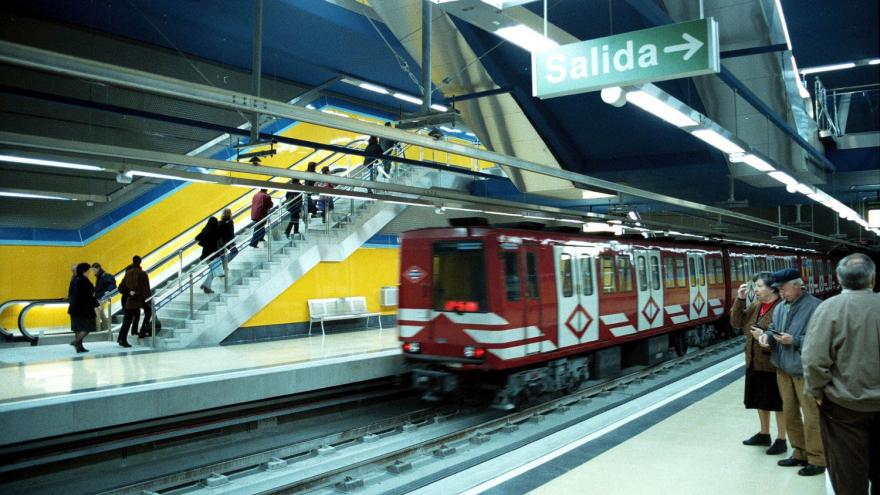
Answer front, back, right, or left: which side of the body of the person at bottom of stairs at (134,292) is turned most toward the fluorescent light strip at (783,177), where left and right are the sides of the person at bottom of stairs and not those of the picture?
right

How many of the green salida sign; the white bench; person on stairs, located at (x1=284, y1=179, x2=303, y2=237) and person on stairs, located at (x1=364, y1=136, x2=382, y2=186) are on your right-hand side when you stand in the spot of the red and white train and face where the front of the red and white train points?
3

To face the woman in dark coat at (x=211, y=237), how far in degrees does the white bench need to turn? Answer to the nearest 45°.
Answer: approximately 90° to its right

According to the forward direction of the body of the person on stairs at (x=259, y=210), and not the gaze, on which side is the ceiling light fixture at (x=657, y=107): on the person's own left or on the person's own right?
on the person's own right
